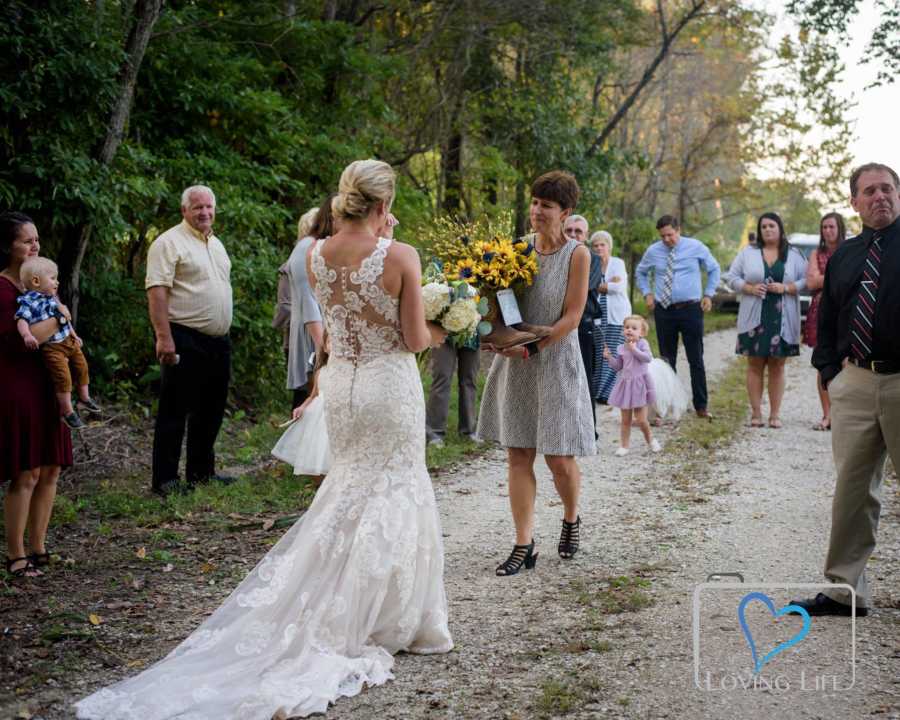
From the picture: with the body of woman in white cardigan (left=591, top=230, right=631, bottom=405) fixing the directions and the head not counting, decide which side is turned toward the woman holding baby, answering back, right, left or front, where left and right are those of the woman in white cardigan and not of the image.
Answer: front

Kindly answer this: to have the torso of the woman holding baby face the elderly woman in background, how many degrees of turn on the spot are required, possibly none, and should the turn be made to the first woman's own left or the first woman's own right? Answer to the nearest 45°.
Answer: approximately 90° to the first woman's own left

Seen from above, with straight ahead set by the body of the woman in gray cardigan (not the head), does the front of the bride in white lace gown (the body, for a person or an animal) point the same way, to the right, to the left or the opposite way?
the opposite way

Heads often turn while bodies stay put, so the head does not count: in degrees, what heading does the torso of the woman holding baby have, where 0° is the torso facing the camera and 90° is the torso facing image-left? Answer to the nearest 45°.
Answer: approximately 315°

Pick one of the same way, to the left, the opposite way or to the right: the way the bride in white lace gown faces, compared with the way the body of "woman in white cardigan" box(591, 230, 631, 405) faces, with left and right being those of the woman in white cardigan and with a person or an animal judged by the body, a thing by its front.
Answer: the opposite way

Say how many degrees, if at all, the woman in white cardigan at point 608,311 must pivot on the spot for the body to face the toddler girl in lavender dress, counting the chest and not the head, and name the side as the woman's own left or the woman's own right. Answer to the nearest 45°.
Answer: approximately 45° to the woman's own left

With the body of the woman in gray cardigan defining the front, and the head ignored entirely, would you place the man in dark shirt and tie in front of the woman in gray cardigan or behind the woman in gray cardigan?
in front

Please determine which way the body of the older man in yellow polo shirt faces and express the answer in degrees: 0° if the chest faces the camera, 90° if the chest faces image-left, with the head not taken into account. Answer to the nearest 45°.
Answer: approximately 315°

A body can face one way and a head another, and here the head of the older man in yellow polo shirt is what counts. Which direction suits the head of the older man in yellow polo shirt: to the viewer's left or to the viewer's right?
to the viewer's right

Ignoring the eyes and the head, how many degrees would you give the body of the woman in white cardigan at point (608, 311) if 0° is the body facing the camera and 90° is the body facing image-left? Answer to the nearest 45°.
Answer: approximately 45°

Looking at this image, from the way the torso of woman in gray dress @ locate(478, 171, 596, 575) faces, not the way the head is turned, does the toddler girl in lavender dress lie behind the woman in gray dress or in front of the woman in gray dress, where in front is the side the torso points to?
behind

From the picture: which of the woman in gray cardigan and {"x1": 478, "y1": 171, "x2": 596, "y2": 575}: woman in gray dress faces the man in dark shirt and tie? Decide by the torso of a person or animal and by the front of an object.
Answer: the woman in gray cardigan

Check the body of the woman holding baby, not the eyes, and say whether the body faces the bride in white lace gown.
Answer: yes
